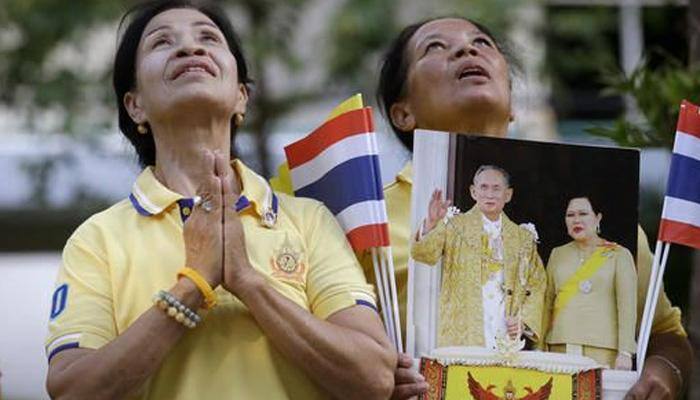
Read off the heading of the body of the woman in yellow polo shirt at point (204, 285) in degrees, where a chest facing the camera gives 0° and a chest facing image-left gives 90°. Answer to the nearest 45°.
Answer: approximately 0°

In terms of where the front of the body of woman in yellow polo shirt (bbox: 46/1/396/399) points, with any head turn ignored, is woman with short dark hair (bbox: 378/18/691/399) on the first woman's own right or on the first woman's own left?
on the first woman's own left
